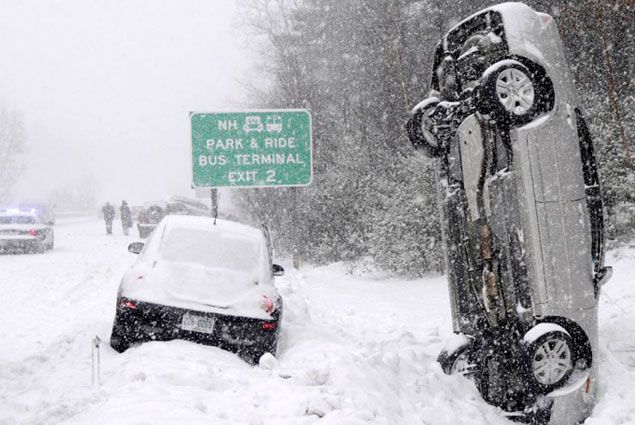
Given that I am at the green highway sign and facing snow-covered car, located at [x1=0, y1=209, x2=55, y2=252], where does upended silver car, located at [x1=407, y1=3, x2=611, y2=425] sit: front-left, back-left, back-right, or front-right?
back-left

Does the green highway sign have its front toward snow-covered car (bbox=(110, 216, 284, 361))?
yes

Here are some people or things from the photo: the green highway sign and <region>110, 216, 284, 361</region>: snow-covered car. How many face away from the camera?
1

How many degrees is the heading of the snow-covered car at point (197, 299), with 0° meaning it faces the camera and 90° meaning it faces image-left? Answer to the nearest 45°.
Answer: approximately 180°

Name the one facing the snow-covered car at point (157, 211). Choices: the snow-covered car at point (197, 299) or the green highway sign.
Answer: the snow-covered car at point (197, 299)

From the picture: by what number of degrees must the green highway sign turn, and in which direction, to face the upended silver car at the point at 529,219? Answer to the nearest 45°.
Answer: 0° — it already faces it

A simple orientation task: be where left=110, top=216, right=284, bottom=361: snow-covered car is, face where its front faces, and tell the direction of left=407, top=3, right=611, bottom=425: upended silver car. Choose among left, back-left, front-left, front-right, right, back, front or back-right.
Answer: back-right

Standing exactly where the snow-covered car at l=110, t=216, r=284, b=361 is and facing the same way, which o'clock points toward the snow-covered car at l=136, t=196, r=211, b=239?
the snow-covered car at l=136, t=196, r=211, b=239 is roughly at 12 o'clock from the snow-covered car at l=110, t=216, r=284, b=361.

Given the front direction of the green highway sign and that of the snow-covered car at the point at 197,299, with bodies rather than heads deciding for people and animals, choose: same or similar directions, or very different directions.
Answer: very different directions

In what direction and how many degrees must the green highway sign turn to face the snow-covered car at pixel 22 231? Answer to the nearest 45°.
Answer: approximately 135° to its right
